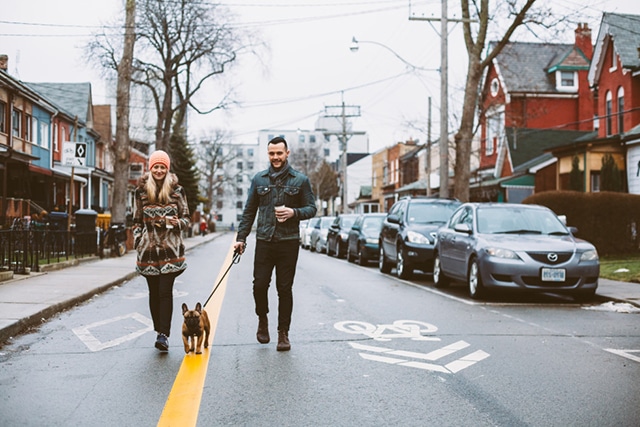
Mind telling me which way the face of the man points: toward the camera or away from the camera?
toward the camera

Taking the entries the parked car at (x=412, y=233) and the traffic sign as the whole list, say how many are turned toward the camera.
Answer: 2

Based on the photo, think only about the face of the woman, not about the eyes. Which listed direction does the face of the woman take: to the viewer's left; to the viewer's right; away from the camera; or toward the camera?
toward the camera

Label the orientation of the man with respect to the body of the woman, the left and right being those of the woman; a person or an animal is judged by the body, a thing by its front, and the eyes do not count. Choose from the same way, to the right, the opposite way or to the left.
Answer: the same way

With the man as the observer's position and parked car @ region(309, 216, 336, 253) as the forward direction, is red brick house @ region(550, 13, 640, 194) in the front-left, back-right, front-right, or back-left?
front-right

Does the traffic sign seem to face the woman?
yes

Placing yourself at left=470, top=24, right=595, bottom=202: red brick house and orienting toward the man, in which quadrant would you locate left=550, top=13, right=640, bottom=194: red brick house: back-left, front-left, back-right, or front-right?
front-left

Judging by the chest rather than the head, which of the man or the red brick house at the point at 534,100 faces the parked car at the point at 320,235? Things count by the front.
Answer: the red brick house

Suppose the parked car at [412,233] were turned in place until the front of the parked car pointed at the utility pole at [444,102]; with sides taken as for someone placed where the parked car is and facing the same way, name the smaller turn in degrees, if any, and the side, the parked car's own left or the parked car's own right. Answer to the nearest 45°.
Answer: approximately 180°

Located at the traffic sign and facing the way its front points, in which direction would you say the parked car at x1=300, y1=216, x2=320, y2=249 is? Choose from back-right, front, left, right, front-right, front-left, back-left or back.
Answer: back-left

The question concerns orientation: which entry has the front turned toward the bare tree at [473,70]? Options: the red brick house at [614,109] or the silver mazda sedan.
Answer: the red brick house

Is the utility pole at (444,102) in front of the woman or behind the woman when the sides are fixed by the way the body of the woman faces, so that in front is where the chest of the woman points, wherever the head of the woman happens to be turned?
behind

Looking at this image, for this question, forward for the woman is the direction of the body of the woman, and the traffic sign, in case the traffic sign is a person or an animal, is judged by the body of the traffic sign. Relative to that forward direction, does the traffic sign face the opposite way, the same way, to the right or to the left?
the same way

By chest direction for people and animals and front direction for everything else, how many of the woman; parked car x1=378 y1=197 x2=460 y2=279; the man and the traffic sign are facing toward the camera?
4

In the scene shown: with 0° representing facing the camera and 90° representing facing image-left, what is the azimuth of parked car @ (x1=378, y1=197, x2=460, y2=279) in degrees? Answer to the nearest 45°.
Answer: approximately 0°

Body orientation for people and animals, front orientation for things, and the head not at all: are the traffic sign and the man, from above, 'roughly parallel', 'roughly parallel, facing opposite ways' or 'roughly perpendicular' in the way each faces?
roughly parallel

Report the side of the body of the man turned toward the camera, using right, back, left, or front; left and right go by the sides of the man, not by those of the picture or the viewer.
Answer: front

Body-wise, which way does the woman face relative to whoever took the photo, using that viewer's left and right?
facing the viewer
